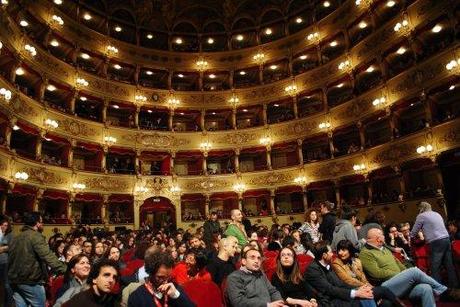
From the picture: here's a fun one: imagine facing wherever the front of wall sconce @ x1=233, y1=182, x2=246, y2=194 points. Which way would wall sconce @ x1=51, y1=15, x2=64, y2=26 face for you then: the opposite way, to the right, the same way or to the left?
to the left

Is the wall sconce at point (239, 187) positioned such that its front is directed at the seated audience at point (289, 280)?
yes

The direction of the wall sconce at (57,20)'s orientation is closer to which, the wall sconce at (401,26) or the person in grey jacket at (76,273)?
the wall sconce

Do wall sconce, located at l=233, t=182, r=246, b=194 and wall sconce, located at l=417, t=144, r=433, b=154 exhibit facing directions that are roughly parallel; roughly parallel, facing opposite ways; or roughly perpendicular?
roughly perpendicular

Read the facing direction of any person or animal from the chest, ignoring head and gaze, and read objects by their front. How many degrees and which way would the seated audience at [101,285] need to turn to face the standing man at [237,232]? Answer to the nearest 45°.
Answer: approximately 90° to their left

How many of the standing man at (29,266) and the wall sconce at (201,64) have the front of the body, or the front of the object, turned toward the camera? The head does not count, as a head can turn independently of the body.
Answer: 1

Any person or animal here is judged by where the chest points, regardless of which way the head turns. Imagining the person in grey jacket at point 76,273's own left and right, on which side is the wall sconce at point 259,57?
on their left
